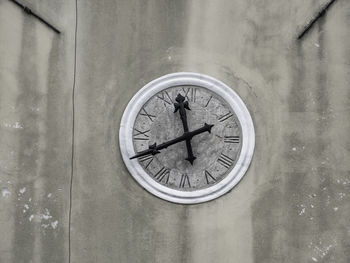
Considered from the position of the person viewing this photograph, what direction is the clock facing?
facing the viewer
